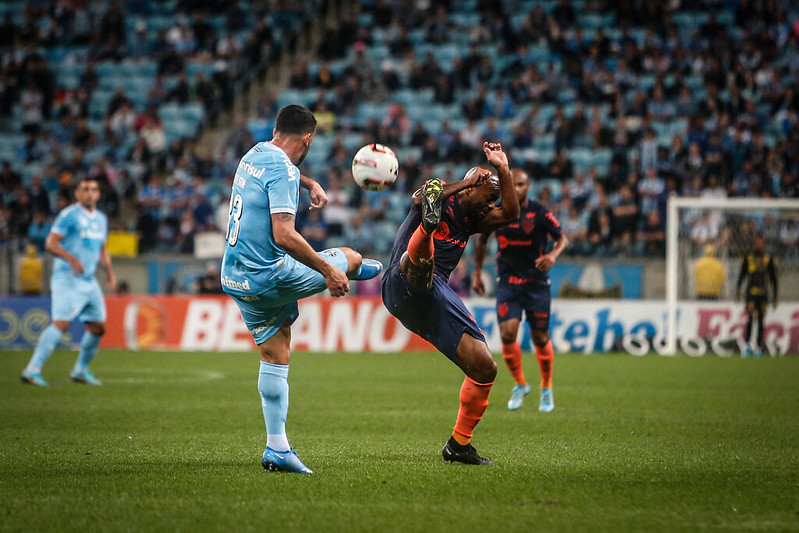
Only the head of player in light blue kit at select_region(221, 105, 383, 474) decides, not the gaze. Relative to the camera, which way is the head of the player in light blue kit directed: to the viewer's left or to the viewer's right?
to the viewer's right

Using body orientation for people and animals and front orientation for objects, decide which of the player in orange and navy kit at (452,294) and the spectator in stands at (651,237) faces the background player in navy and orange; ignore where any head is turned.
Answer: the spectator in stands

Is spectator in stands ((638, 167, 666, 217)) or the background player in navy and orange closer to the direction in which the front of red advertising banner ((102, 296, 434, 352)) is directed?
the background player in navy and orange

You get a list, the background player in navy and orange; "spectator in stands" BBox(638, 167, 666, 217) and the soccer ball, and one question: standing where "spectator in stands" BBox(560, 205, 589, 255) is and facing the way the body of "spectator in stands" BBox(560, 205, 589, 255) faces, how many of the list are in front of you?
2

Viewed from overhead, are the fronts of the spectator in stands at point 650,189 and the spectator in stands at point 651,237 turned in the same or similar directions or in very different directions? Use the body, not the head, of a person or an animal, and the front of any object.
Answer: same or similar directions

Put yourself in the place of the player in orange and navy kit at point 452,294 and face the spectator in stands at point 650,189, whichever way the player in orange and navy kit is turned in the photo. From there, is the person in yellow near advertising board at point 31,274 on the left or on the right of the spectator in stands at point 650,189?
left

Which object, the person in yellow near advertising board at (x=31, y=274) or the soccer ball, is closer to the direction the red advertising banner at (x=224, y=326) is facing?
the soccer ball

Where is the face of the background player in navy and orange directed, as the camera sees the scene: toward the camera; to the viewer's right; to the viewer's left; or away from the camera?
toward the camera

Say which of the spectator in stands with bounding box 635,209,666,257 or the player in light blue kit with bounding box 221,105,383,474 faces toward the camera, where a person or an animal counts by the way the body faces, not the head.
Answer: the spectator in stands

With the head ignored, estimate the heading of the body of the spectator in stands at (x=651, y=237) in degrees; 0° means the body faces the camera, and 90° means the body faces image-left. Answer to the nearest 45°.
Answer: approximately 0°

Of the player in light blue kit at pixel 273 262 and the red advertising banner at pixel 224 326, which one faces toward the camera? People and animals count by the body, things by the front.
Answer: the red advertising banner

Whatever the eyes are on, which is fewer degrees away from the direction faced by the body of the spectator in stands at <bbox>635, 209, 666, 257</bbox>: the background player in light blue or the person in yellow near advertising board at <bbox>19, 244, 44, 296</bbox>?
the background player in light blue

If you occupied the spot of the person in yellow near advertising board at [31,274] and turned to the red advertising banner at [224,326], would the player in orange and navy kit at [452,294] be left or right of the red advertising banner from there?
right

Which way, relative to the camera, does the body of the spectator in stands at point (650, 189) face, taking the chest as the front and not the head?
toward the camera

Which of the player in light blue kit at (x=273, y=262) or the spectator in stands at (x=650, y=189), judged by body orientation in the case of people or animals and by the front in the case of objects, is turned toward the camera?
the spectator in stands

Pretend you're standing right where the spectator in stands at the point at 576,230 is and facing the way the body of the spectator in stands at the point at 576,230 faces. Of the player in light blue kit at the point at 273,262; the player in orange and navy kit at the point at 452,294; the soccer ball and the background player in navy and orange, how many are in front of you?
4
